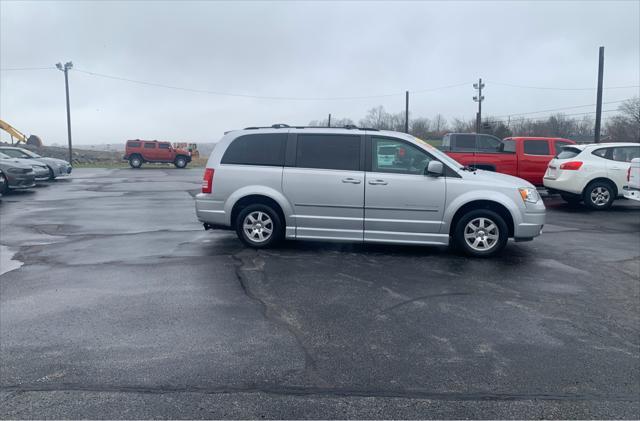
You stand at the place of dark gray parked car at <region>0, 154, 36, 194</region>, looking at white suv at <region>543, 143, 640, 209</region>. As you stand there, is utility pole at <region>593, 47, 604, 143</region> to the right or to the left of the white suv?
left

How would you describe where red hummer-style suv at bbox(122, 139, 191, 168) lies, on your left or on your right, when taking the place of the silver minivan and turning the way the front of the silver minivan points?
on your left

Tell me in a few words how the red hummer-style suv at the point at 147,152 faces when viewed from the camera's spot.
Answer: facing to the right of the viewer

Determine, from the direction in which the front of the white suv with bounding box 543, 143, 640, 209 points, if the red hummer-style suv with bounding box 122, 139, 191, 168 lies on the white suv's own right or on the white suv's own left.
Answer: on the white suv's own left

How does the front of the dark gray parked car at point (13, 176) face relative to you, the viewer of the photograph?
facing the viewer and to the right of the viewer

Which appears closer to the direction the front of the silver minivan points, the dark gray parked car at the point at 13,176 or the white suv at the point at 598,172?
the white suv

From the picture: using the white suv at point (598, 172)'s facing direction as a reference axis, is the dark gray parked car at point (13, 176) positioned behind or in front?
behind

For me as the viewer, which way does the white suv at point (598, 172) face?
facing away from the viewer and to the right of the viewer

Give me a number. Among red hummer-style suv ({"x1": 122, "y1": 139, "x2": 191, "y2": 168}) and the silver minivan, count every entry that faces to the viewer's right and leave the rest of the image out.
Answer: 2

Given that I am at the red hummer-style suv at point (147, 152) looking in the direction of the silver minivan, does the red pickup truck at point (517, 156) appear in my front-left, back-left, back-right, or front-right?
front-left

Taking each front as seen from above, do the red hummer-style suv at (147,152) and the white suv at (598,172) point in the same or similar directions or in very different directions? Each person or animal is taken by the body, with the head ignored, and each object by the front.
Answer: same or similar directions

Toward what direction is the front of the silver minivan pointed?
to the viewer's right

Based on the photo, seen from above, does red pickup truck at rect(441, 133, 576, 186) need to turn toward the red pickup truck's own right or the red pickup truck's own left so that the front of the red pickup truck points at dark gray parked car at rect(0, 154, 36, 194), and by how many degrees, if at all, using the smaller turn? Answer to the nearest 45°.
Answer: approximately 135° to the red pickup truck's own left
